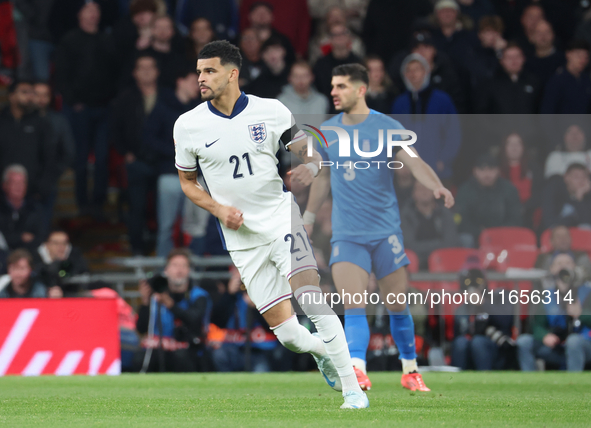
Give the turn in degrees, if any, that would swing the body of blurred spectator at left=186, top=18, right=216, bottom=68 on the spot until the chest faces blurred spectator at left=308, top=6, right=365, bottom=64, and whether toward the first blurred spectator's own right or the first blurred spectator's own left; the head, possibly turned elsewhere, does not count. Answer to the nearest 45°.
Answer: approximately 90° to the first blurred spectator's own left

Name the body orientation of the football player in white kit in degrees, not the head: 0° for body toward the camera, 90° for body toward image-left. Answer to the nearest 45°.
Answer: approximately 0°

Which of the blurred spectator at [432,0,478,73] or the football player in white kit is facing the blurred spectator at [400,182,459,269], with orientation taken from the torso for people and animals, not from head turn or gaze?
the blurred spectator at [432,0,478,73]

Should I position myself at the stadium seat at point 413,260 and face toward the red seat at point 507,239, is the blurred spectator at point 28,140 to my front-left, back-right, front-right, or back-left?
back-left

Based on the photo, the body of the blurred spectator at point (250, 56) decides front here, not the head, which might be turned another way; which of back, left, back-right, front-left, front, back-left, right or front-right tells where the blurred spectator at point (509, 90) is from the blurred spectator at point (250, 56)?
left

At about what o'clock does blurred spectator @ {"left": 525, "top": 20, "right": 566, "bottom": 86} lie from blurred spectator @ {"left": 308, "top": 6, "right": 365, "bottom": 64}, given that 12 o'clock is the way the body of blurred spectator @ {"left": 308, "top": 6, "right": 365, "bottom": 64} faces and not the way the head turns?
blurred spectator @ {"left": 525, "top": 20, "right": 566, "bottom": 86} is roughly at 9 o'clock from blurred spectator @ {"left": 308, "top": 6, "right": 365, "bottom": 64}.

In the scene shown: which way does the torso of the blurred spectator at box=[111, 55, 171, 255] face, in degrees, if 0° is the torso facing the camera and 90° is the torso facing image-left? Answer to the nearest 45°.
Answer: approximately 0°
